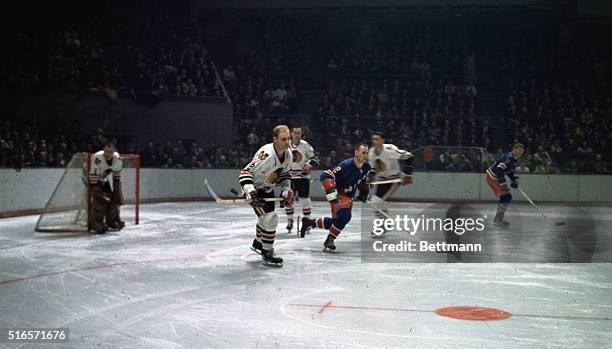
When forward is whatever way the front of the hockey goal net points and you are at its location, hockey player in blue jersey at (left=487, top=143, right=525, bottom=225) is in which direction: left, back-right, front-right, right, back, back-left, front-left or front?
front-left

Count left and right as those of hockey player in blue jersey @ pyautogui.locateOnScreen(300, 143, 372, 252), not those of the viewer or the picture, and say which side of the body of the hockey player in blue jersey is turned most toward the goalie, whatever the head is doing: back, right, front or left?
back

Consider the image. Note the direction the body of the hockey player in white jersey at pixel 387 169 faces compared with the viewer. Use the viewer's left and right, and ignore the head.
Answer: facing the viewer and to the left of the viewer

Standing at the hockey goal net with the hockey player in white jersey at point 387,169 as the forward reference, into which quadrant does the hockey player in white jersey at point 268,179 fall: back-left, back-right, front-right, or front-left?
front-right

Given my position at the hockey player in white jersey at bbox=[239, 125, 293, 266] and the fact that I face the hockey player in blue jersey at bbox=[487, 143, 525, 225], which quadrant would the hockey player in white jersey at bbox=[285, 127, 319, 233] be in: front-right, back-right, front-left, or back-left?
front-left

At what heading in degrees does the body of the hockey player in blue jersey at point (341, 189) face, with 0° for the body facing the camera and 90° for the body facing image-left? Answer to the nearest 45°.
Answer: approximately 315°

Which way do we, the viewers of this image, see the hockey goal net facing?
facing the viewer and to the right of the viewer

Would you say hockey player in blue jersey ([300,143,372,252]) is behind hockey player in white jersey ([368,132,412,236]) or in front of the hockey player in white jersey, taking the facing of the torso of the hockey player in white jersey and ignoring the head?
in front

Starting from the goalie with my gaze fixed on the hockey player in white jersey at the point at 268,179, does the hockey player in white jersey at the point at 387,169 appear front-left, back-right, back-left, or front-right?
front-left

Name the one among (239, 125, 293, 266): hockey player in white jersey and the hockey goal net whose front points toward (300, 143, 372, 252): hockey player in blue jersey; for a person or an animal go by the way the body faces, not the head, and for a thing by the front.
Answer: the hockey goal net

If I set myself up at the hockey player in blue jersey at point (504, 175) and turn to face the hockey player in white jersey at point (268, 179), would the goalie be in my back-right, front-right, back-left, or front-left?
front-right

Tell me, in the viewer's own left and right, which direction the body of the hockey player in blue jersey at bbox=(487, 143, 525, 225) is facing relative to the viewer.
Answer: facing to the right of the viewer

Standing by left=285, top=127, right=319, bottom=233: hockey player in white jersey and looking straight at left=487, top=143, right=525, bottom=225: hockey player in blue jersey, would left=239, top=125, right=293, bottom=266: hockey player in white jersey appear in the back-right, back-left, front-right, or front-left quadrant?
back-right
